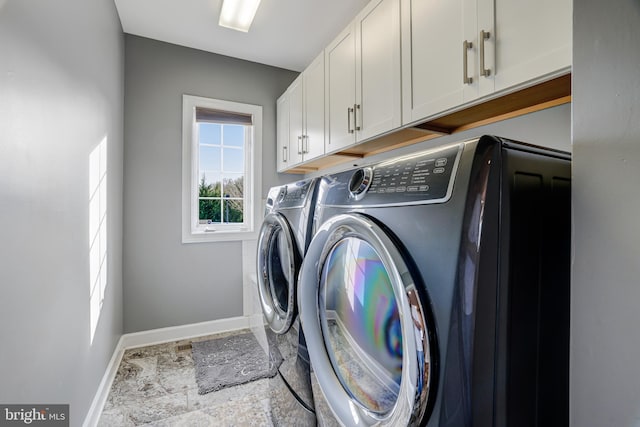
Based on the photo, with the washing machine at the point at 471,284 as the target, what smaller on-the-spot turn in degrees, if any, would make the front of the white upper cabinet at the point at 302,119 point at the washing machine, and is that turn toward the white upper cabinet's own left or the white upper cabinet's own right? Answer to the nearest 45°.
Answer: approximately 90° to the white upper cabinet's own left

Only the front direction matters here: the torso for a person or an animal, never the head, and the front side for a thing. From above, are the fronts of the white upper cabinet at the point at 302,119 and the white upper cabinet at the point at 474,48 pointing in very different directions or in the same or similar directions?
same or similar directions

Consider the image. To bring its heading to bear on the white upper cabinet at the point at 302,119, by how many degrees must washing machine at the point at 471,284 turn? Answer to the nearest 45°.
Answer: approximately 90° to its right

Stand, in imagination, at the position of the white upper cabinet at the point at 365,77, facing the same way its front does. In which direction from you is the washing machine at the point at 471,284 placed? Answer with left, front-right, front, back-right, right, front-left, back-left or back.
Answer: front-left

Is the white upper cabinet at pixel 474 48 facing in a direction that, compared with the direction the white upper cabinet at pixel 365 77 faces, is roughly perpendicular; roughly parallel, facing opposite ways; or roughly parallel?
roughly parallel

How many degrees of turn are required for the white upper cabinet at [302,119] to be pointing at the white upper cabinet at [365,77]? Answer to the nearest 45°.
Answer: approximately 135° to its left

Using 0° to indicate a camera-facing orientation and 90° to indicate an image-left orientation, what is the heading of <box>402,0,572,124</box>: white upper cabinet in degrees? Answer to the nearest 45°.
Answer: approximately 45°

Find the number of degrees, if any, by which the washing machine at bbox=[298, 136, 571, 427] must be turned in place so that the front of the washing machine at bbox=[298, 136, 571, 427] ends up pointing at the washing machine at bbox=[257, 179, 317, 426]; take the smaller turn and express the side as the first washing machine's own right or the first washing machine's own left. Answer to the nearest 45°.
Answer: approximately 90° to the first washing machine's own right

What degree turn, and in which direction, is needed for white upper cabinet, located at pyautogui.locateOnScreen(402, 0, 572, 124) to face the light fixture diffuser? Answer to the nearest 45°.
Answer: approximately 45° to its right

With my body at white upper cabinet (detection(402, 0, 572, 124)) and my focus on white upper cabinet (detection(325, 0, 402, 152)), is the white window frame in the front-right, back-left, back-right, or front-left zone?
front-left

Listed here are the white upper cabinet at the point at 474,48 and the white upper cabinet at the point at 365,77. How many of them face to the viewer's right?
0

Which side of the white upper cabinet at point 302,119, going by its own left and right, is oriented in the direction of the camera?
left

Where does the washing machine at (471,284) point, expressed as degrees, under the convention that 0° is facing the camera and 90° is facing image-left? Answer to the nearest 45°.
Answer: approximately 45°

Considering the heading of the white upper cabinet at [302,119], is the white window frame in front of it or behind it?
in front

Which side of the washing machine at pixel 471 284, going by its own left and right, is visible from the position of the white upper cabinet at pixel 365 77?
right
